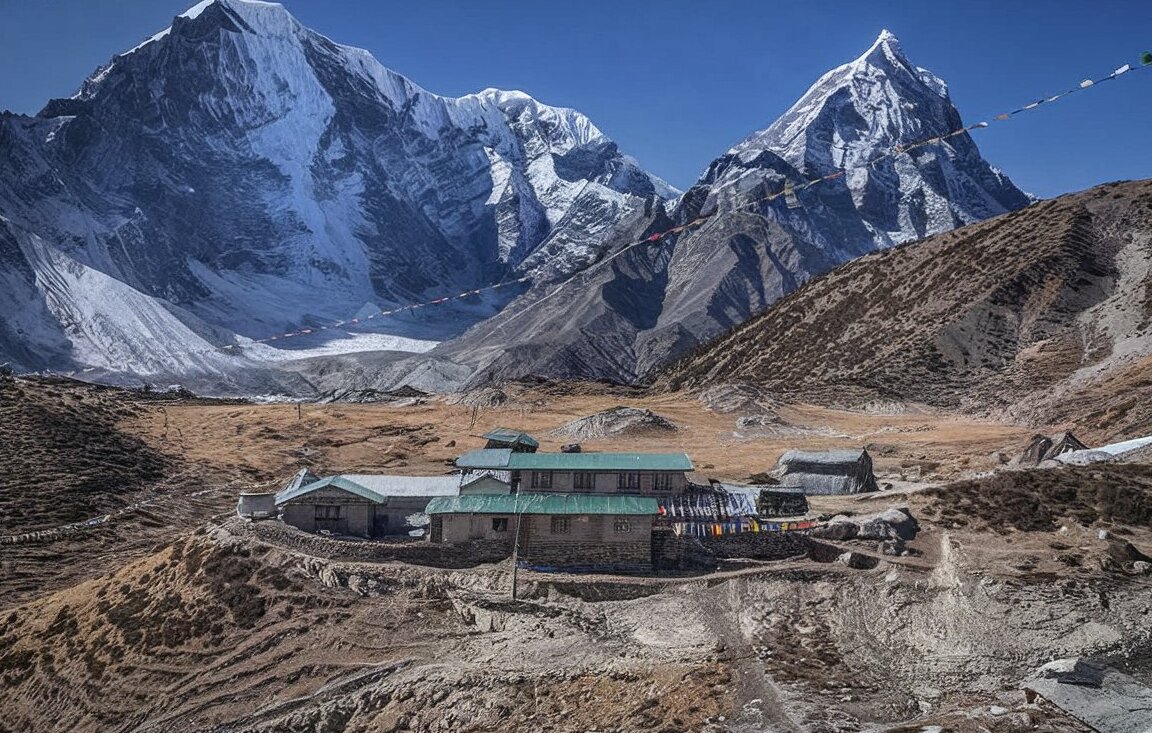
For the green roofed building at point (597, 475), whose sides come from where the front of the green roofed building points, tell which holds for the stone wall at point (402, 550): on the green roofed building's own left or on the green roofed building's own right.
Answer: on the green roofed building's own right

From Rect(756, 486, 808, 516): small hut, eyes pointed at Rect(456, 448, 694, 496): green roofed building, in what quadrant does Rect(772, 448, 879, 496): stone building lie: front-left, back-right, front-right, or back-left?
back-right

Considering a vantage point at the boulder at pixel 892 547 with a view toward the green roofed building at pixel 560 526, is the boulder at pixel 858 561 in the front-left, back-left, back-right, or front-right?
front-left

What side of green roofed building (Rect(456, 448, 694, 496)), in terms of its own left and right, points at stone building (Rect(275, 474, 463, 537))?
right

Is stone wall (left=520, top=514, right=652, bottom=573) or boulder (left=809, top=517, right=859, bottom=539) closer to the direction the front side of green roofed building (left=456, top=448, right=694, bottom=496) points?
the stone wall

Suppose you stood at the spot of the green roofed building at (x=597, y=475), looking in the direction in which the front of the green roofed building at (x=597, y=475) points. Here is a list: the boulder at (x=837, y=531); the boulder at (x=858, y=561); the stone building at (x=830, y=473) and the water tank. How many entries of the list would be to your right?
1

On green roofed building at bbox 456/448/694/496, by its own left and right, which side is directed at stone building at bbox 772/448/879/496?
left

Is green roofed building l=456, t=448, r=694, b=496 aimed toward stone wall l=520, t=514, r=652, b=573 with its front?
yes

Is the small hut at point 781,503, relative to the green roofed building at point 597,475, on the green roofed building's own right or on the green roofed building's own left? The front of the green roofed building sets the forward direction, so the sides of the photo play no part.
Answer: on the green roofed building's own left

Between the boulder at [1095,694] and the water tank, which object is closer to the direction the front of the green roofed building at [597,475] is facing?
the boulder

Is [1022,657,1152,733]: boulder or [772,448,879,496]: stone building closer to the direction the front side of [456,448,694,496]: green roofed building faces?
the boulder

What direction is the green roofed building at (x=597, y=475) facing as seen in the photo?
toward the camera

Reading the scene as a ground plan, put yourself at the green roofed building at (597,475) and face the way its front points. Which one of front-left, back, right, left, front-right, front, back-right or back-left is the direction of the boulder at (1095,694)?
front-left
